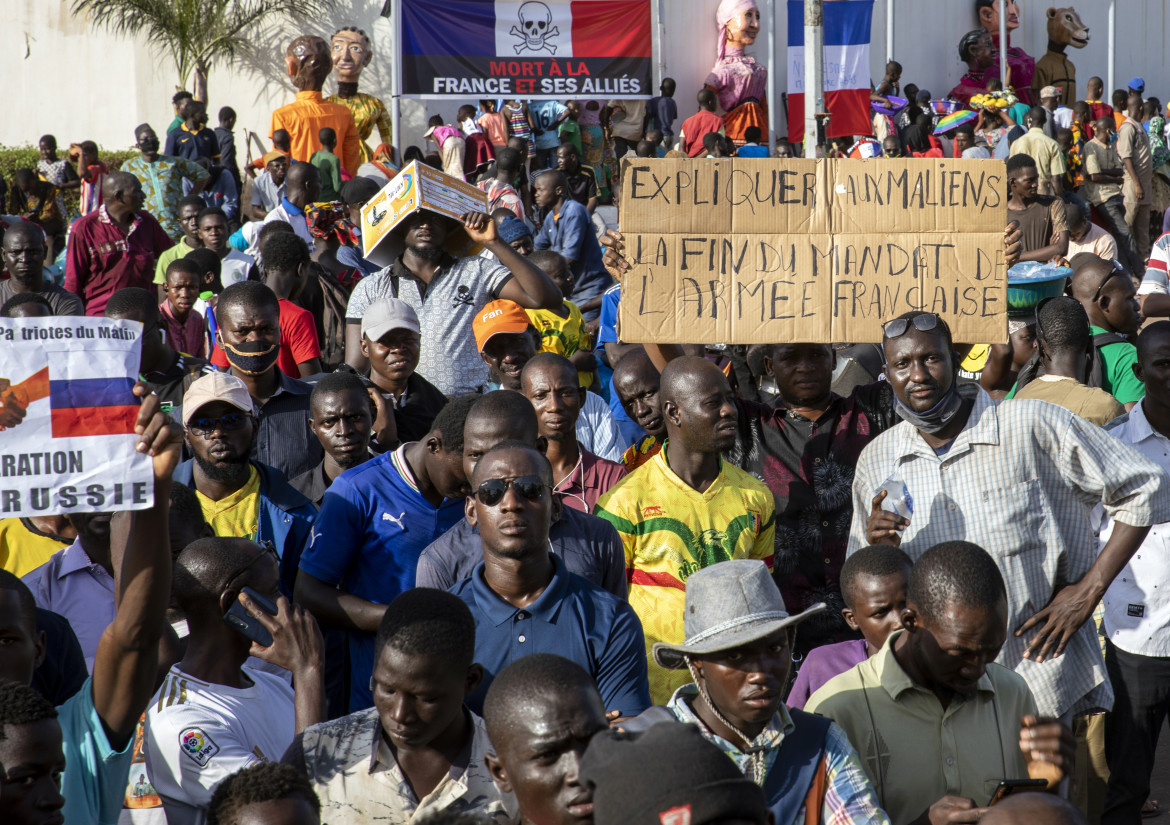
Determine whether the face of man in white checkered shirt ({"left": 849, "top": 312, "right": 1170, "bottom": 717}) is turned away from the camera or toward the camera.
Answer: toward the camera

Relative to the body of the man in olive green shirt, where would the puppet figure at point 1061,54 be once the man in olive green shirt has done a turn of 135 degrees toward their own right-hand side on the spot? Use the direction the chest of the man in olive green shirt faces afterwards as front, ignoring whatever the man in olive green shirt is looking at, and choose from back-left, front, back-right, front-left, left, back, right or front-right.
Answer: right

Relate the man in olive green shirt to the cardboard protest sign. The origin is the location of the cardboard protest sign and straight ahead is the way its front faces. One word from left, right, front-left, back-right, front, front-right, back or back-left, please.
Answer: front

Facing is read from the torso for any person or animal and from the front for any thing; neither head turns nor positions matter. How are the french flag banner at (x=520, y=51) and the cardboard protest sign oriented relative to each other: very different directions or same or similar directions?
same or similar directions

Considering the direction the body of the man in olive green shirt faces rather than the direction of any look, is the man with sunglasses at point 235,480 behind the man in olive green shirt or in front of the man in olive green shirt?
behind

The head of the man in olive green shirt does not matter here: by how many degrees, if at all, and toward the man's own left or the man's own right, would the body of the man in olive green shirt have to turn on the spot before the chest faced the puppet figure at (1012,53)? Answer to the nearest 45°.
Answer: approximately 135° to the man's own left

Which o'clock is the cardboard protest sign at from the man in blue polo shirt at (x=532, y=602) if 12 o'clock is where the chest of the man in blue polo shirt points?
The cardboard protest sign is roughly at 7 o'clock from the man in blue polo shirt.

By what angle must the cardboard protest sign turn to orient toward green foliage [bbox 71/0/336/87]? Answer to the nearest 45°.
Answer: approximately 135° to its right

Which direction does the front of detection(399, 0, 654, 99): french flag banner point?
toward the camera

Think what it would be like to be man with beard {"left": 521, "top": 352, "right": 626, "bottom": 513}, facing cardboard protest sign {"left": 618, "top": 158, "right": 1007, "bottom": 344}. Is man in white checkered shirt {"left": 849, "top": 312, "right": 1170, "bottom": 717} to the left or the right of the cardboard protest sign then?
right

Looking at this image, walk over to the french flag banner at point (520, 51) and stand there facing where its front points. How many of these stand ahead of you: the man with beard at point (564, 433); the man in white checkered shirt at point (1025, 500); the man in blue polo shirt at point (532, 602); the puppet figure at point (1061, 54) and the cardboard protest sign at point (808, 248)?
4

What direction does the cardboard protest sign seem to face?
toward the camera

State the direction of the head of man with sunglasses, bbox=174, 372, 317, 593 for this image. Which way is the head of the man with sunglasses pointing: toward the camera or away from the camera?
toward the camera

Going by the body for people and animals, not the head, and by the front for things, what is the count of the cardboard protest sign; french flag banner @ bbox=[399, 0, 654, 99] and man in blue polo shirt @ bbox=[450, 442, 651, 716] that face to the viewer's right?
0
